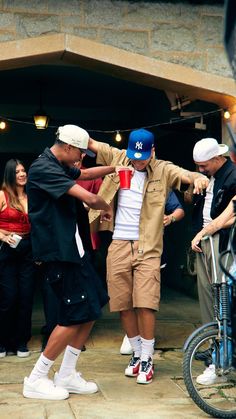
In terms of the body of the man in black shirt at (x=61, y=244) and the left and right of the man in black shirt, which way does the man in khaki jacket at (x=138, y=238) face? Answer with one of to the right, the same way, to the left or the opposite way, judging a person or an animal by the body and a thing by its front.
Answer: to the right

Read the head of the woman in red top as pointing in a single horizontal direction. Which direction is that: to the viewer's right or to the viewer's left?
to the viewer's right

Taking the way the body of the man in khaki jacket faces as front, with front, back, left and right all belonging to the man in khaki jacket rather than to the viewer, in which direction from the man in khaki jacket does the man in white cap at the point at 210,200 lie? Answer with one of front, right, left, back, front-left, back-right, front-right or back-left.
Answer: left

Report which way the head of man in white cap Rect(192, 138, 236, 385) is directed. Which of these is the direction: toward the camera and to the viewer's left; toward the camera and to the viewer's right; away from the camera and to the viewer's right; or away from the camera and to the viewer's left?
toward the camera and to the viewer's left

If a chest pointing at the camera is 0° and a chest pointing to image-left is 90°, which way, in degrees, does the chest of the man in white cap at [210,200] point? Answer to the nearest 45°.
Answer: approximately 45°

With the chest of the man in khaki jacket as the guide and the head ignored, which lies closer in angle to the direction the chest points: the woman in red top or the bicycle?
the bicycle

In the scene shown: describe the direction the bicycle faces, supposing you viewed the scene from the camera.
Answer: facing the viewer and to the left of the viewer

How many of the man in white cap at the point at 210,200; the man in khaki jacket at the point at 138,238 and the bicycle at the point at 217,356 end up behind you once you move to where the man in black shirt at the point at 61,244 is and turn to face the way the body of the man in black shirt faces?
0

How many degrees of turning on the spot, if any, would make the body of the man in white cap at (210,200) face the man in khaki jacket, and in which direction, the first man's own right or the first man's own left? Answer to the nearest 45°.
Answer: approximately 45° to the first man's own right

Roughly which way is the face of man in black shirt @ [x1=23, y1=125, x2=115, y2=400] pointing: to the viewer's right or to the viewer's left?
to the viewer's right

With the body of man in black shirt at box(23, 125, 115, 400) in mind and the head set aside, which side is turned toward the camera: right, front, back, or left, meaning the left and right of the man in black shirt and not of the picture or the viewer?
right

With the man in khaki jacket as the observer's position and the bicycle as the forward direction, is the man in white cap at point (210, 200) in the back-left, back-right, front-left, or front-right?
front-left

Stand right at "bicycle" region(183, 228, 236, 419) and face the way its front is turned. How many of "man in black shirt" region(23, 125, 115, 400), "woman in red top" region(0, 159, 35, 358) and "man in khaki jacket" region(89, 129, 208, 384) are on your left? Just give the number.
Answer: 0

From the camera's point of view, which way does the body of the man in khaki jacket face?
toward the camera

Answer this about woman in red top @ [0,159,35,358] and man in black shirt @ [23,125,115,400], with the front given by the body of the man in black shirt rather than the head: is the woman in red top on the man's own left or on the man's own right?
on the man's own left

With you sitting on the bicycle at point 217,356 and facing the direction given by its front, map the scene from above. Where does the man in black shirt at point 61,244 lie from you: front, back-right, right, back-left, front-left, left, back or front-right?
front-right
